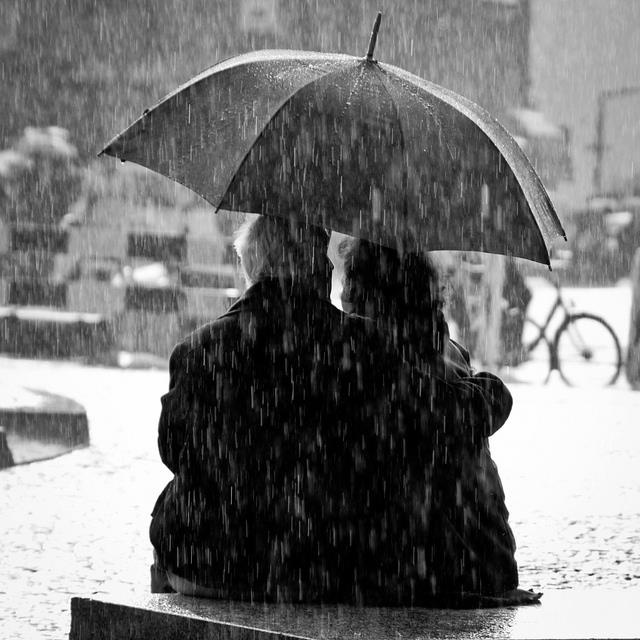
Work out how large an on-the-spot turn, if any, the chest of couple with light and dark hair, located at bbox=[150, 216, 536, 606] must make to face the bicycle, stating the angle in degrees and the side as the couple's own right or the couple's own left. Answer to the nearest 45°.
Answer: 0° — they already face it

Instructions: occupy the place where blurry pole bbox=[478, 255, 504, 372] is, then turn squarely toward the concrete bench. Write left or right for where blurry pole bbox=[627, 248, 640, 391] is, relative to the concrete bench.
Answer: left

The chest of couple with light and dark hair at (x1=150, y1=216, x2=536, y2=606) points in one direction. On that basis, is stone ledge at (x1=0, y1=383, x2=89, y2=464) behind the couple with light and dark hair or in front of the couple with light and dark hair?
in front

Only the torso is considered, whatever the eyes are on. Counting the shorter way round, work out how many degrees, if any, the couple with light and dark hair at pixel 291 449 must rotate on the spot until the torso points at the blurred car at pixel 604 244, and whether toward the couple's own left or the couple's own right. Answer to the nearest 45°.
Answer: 0° — they already face it

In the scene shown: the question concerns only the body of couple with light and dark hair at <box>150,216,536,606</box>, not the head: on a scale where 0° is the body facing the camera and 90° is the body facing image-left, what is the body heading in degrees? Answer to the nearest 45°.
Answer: approximately 180°

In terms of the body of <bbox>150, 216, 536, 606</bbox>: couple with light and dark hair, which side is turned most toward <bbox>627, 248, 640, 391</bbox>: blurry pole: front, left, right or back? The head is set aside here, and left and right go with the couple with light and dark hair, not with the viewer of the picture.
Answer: front

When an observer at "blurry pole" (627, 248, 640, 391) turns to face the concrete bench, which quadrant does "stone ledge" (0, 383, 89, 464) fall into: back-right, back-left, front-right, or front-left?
front-right

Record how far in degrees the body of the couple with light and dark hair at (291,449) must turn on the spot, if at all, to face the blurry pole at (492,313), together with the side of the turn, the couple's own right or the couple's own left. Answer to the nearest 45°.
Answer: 0° — they already face it
